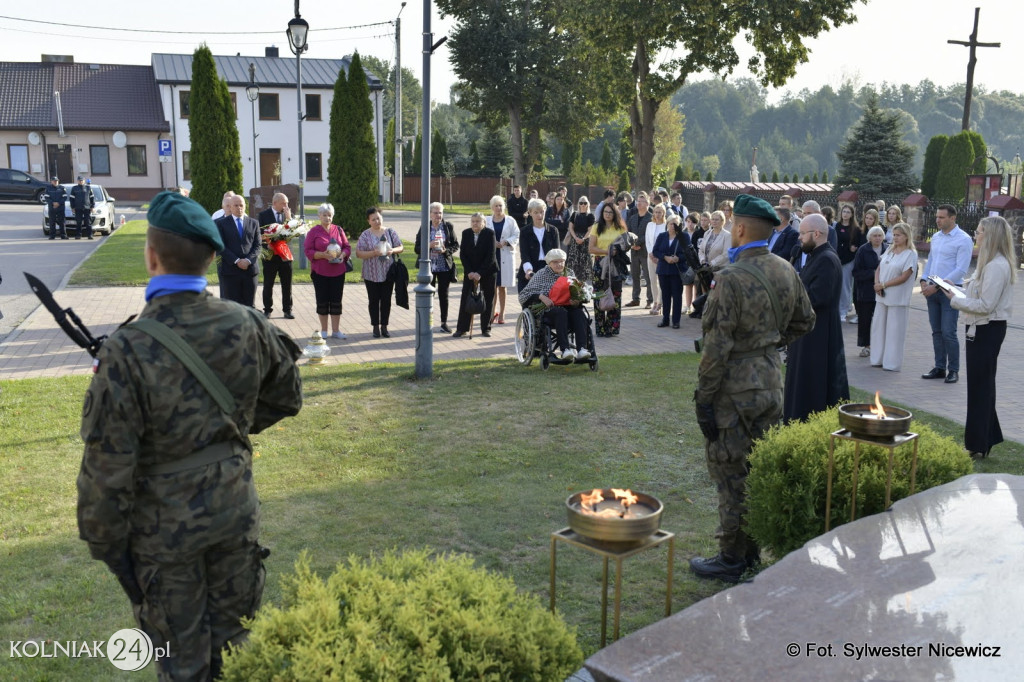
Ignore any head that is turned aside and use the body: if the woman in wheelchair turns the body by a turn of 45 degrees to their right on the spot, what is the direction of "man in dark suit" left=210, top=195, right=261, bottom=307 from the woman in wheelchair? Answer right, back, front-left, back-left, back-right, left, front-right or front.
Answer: right

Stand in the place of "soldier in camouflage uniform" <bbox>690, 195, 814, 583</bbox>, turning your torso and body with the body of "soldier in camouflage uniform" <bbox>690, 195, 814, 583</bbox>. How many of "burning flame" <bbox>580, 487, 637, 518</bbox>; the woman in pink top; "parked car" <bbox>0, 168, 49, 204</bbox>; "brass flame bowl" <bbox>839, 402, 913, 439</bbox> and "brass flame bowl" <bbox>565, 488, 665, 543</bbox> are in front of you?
2

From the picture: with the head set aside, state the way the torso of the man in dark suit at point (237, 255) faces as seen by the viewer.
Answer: toward the camera

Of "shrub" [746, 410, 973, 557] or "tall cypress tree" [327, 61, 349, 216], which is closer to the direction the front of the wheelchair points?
the shrub

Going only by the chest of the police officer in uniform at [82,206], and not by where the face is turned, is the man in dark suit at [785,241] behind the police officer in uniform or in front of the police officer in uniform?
in front

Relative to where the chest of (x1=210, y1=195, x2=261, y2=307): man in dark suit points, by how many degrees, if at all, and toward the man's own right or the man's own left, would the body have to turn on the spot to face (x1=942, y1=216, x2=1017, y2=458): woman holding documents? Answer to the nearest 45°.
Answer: approximately 45° to the man's own left

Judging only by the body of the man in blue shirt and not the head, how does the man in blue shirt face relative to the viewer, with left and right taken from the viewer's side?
facing the viewer and to the left of the viewer

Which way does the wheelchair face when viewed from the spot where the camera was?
facing the viewer and to the right of the viewer

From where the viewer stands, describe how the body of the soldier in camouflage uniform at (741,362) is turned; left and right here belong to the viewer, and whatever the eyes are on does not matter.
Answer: facing away from the viewer and to the left of the viewer

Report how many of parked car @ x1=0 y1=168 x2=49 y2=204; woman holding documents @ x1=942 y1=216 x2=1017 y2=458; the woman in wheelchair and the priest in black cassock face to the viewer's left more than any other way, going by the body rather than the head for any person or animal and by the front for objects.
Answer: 2

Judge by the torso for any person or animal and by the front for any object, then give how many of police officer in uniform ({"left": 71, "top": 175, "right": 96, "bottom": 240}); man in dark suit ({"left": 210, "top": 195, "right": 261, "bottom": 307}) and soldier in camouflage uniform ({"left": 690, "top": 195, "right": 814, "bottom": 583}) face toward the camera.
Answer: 2

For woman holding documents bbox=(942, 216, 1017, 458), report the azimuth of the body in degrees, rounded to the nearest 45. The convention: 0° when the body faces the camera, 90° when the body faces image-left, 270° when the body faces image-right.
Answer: approximately 90°

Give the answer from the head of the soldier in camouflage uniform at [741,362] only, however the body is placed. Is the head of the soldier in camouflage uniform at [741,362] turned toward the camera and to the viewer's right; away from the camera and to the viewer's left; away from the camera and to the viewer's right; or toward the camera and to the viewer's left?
away from the camera and to the viewer's left

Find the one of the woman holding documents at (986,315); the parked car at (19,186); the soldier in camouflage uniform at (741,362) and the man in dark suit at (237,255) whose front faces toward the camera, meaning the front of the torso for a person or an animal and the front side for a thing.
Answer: the man in dark suit
